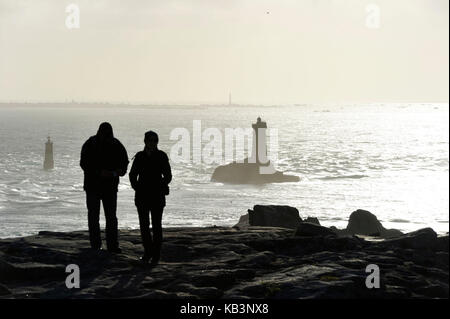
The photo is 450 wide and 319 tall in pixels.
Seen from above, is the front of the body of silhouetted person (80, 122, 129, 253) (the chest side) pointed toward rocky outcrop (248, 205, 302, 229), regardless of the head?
no

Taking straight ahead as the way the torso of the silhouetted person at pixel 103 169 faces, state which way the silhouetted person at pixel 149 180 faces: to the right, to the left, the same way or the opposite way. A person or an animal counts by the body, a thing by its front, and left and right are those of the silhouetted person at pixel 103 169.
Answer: the same way

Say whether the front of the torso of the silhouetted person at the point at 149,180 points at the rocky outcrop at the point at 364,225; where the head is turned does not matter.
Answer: no
